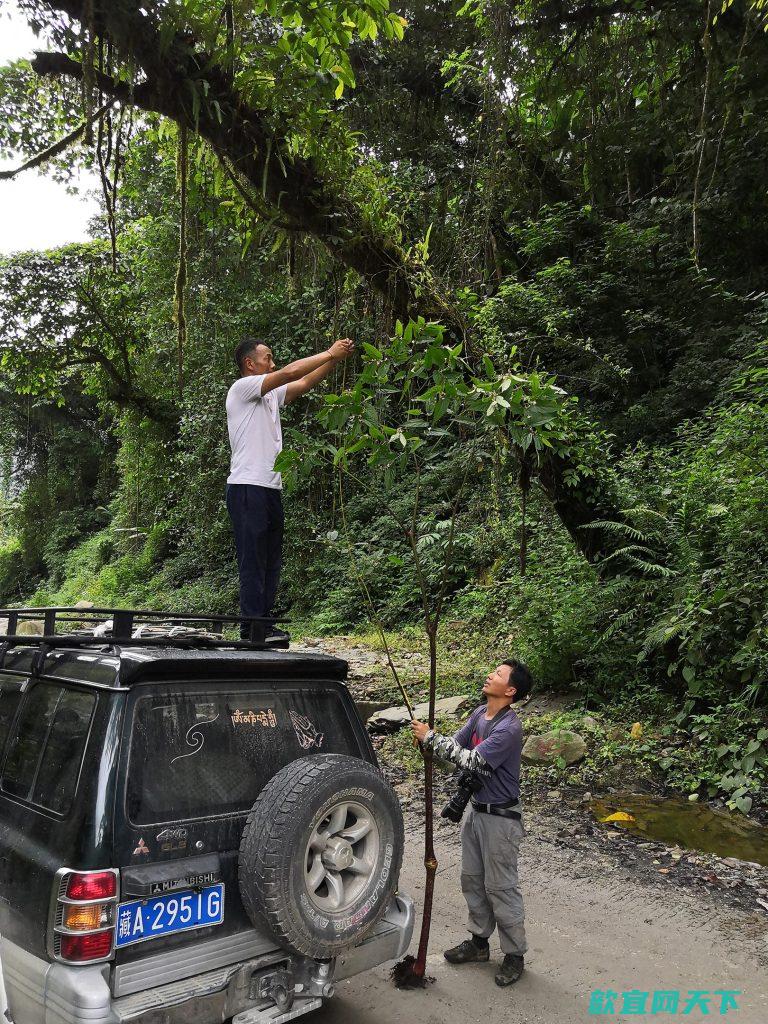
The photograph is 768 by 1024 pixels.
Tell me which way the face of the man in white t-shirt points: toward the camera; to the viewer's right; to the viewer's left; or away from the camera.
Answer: to the viewer's right

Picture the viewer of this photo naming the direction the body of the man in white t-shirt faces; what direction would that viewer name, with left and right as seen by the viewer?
facing to the right of the viewer

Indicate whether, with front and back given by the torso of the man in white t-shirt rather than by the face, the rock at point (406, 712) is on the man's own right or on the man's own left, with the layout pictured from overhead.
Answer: on the man's own left

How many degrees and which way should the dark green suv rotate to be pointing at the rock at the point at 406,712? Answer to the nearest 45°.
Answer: approximately 90° to its right

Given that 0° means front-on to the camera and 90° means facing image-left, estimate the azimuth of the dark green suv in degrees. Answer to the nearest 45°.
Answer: approximately 135°

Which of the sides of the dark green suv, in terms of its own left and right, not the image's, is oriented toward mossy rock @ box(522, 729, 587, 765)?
right
